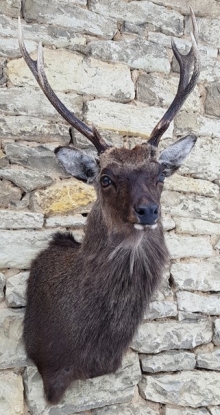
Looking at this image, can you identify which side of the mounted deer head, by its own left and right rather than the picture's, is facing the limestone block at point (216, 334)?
left

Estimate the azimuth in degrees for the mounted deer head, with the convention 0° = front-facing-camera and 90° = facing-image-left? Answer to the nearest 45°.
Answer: approximately 315°

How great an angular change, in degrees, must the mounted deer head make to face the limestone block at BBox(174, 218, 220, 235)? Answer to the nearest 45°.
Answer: approximately 90° to its left

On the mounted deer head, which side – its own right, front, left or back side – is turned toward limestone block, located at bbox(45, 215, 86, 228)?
back
